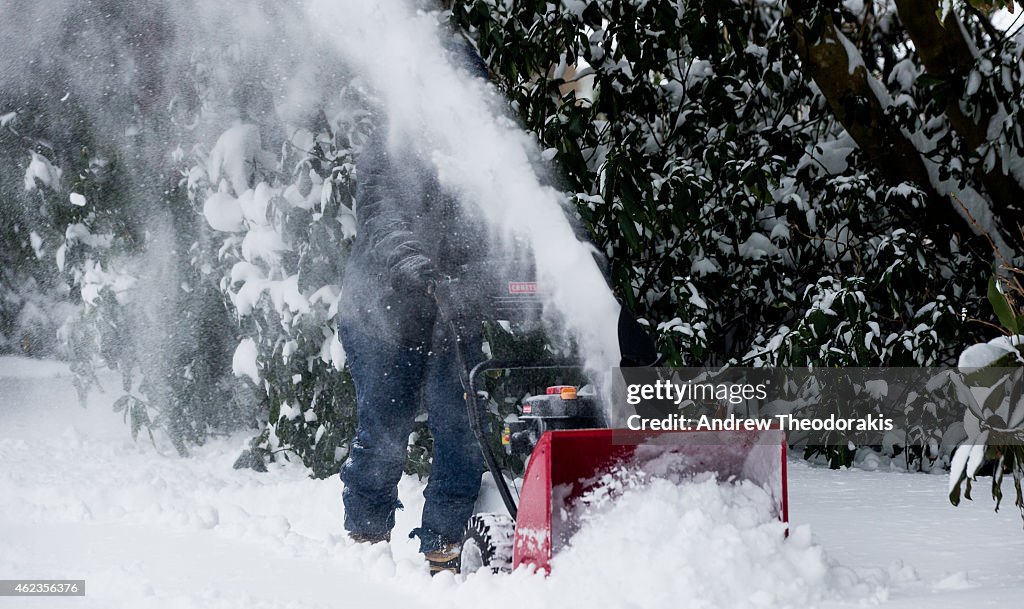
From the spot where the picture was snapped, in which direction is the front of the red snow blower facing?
facing the viewer and to the right of the viewer

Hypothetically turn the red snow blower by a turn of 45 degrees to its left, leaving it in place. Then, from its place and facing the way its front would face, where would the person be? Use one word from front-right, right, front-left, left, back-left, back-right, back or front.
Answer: back-left

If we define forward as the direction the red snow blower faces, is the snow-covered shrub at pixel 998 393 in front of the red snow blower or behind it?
in front
